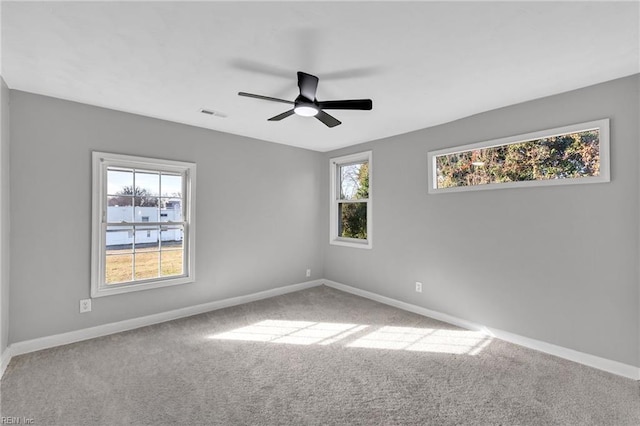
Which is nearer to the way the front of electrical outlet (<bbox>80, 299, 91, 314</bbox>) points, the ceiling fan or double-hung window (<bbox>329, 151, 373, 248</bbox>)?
the ceiling fan

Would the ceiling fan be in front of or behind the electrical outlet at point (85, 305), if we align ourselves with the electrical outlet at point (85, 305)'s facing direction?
in front

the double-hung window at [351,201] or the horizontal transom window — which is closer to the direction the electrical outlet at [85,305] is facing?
the horizontal transom window

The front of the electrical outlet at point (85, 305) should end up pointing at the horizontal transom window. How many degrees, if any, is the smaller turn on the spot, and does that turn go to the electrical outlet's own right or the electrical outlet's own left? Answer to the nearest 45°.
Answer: approximately 45° to the electrical outlet's own left

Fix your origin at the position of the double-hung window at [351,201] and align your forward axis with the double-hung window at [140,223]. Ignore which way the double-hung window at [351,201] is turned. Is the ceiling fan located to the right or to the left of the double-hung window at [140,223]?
left

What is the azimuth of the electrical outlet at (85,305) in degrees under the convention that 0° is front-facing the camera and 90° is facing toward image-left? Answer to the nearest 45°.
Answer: approximately 0°

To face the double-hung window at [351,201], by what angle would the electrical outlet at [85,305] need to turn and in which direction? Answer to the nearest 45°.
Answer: approximately 90° to its left
